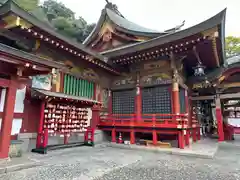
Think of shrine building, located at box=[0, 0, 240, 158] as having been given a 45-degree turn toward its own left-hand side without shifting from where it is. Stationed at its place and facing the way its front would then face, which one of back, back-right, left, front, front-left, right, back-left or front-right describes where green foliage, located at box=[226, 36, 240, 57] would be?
front-left

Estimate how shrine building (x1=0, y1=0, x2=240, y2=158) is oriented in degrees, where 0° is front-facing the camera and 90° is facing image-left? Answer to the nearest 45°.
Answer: approximately 315°

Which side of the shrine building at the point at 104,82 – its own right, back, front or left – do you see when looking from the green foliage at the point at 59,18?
back

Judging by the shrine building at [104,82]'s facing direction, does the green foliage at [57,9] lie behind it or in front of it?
behind

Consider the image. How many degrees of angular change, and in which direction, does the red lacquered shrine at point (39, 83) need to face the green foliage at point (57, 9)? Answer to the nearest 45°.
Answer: approximately 135° to its left
